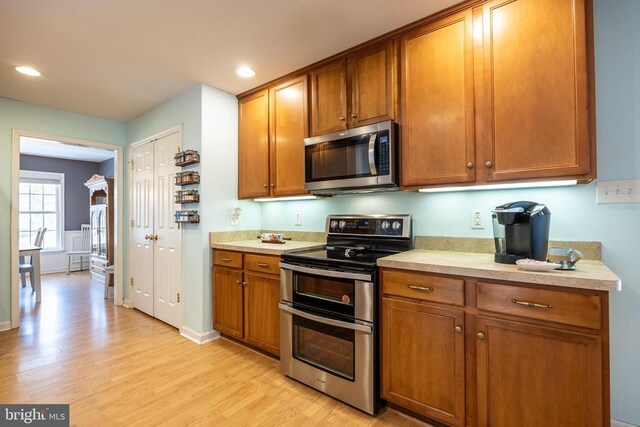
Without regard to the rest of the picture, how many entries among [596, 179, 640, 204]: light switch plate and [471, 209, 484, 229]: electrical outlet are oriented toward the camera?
2

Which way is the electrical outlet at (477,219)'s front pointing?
toward the camera

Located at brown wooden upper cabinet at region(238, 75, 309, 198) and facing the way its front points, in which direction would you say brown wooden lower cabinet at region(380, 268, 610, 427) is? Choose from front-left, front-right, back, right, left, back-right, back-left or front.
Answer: left

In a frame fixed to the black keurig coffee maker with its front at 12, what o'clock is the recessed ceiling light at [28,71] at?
The recessed ceiling light is roughly at 1 o'clock from the black keurig coffee maker.

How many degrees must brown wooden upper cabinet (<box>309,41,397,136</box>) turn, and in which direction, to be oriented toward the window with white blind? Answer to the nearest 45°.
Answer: approximately 90° to its right

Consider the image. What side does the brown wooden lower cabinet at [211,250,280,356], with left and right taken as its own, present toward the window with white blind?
right

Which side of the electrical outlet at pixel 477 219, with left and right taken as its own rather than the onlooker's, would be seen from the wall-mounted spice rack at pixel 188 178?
right

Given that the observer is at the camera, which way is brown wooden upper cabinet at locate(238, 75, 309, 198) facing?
facing the viewer and to the left of the viewer

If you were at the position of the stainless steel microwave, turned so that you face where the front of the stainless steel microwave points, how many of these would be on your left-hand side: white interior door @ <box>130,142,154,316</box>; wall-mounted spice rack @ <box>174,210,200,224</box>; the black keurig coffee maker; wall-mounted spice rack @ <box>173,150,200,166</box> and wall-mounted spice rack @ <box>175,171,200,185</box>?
1

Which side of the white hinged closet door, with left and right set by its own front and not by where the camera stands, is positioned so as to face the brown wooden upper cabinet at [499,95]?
left

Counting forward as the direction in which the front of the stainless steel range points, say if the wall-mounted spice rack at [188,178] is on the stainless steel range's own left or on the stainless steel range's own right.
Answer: on the stainless steel range's own right
